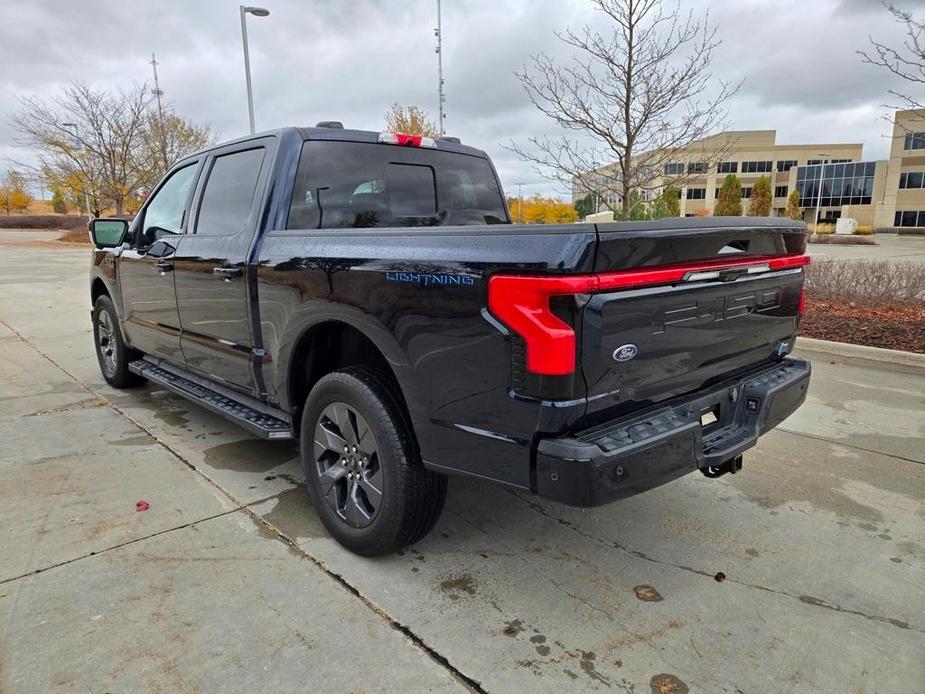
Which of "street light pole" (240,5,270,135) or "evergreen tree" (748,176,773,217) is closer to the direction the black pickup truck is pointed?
the street light pole

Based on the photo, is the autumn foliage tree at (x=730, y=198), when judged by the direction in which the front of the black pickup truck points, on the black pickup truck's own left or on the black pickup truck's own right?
on the black pickup truck's own right

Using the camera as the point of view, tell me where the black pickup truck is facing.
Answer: facing away from the viewer and to the left of the viewer

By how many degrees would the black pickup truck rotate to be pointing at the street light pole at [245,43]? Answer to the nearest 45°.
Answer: approximately 45° to its right

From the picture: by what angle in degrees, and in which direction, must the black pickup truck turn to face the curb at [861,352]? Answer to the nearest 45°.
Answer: approximately 90° to its right

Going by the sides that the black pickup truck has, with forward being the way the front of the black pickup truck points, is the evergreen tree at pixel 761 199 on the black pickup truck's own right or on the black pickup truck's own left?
on the black pickup truck's own right

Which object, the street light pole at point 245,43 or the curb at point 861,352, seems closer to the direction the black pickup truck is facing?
the street light pole

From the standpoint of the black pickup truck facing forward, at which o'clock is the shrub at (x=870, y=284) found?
The shrub is roughly at 3 o'clock from the black pickup truck.
